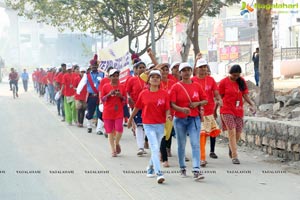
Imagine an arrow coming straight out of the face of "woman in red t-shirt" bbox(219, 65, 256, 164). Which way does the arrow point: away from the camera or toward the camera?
toward the camera

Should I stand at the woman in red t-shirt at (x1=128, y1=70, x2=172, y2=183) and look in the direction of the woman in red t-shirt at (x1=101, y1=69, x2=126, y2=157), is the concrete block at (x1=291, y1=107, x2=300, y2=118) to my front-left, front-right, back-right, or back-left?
front-right

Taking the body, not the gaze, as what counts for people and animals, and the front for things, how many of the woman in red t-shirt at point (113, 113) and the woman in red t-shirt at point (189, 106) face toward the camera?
2

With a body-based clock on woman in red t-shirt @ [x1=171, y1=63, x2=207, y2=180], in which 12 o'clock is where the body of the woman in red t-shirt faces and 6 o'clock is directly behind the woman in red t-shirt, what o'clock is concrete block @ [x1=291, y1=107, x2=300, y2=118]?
The concrete block is roughly at 7 o'clock from the woman in red t-shirt.

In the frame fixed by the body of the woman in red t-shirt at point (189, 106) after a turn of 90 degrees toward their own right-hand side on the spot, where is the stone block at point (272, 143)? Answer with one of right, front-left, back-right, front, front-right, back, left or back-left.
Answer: back-right

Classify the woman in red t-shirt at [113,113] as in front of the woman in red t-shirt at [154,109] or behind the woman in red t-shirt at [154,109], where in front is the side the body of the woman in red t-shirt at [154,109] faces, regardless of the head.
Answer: behind

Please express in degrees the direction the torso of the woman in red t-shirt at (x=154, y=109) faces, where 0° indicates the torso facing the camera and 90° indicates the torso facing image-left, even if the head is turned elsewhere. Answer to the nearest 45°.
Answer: approximately 0°

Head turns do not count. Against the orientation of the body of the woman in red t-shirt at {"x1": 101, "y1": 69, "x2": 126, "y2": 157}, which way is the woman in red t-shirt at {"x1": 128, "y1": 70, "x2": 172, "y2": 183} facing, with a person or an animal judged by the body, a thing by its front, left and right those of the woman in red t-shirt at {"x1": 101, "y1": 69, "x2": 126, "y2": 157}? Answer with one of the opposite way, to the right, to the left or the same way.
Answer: the same way

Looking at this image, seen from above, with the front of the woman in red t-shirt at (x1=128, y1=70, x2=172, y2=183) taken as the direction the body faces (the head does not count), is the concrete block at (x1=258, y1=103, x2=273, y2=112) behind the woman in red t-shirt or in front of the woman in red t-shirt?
behind

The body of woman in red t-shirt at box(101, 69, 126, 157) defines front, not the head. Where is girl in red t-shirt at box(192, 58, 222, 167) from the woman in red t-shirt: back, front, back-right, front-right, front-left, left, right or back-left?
front-left

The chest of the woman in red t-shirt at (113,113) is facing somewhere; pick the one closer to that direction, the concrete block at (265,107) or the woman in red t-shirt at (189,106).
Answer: the woman in red t-shirt

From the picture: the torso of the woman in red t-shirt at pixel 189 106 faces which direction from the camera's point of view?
toward the camera

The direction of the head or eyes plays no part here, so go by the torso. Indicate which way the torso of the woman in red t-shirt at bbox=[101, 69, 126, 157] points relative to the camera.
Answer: toward the camera
